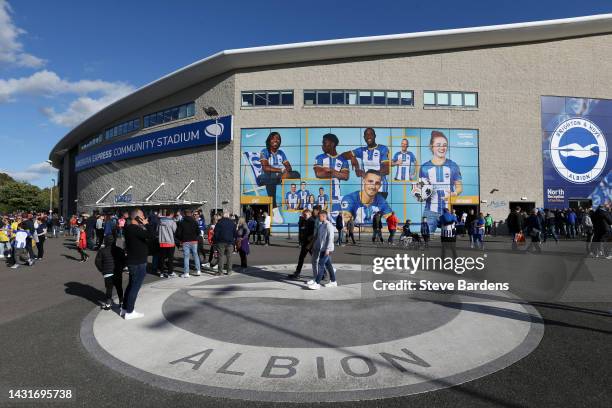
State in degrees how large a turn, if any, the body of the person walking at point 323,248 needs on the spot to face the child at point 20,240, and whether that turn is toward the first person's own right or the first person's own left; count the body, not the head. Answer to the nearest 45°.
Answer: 0° — they already face them

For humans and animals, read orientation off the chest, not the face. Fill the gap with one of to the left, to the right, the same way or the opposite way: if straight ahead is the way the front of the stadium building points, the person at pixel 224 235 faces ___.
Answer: the opposite way

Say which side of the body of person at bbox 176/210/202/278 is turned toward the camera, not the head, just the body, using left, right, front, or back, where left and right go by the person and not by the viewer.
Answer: back

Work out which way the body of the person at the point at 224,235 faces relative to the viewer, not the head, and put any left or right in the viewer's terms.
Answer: facing away from the viewer

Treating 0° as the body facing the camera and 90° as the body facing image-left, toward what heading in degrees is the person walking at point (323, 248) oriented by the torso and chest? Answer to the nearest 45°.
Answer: approximately 90°

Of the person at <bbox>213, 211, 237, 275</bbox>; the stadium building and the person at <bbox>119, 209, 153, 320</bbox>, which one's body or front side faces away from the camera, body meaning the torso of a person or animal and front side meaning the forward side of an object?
the person at <bbox>213, 211, 237, 275</bbox>
